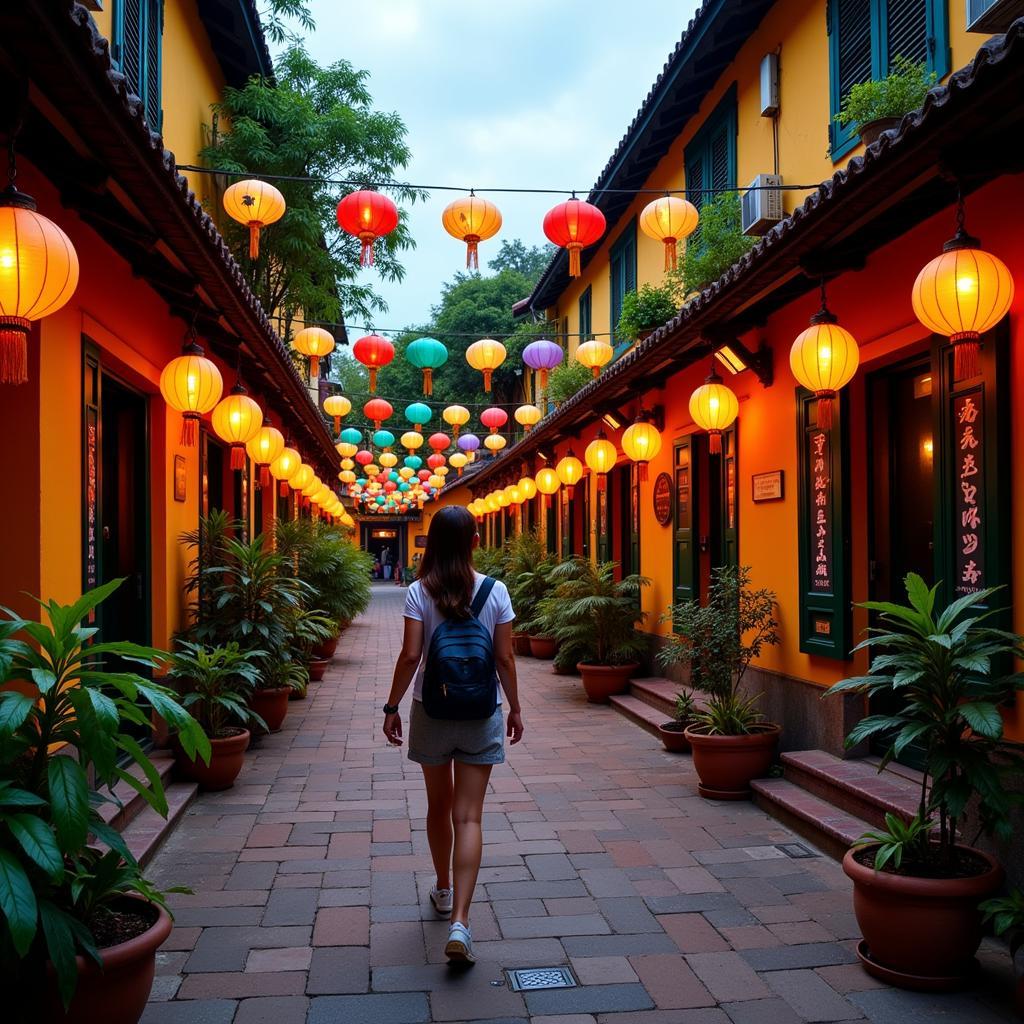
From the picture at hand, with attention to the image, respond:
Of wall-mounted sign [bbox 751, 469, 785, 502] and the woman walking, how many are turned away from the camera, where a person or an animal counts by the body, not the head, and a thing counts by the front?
1

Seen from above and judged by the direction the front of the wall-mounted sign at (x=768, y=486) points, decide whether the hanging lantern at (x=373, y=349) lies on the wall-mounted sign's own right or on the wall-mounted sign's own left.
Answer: on the wall-mounted sign's own right

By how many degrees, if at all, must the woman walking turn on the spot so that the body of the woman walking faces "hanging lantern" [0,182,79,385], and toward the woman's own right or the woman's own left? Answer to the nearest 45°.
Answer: approximately 90° to the woman's own left

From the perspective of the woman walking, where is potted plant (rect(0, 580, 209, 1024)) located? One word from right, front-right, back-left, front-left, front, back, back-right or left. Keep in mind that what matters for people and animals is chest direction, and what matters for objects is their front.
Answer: back-left

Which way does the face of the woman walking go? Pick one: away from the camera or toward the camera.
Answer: away from the camera

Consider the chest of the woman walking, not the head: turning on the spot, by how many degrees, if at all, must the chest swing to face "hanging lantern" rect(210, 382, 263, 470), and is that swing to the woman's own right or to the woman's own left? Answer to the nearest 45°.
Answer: approximately 45° to the woman's own left

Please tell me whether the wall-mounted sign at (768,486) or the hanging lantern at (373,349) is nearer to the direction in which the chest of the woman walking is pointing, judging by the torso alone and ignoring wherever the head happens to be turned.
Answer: the hanging lantern

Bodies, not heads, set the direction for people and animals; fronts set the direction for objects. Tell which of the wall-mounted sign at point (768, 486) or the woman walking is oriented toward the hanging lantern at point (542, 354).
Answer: the woman walking

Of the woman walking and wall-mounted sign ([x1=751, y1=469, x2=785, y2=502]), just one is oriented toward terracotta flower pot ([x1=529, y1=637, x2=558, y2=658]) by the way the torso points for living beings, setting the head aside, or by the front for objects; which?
the woman walking

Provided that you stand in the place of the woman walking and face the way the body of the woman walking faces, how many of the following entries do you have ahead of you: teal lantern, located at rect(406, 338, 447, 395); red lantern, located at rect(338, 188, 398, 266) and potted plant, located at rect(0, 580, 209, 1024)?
2

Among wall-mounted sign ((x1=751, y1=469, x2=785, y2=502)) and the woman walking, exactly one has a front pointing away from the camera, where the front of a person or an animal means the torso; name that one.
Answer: the woman walking

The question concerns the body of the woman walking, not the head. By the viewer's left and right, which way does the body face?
facing away from the viewer
